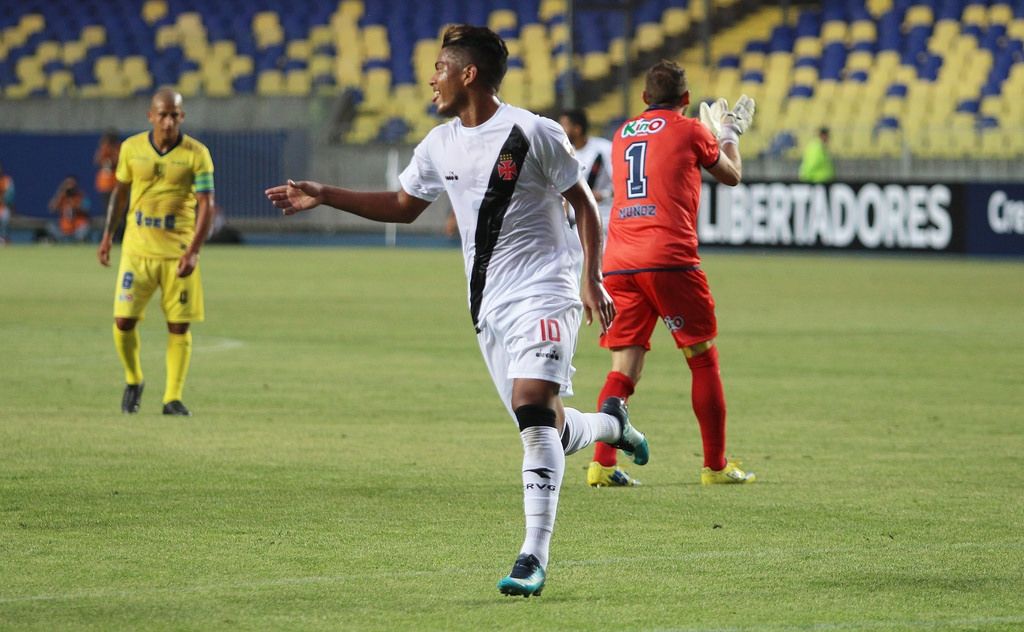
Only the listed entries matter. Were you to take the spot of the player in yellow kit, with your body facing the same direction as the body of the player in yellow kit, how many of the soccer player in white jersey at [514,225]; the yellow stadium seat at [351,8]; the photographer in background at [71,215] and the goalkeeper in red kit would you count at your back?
2

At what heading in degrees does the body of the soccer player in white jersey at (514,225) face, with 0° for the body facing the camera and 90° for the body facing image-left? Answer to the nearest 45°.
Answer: approximately 45°

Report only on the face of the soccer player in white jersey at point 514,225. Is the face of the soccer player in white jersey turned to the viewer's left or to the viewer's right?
to the viewer's left

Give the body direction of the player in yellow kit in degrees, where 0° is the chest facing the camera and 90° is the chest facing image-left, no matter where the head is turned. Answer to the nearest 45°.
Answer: approximately 0°

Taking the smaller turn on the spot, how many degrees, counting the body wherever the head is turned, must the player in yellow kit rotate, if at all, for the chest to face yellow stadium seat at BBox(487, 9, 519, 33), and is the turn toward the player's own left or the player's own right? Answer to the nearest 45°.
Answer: approximately 180°

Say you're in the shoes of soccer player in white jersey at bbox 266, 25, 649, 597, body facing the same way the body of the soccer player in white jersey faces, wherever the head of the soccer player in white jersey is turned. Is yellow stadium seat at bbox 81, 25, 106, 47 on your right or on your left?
on your right
